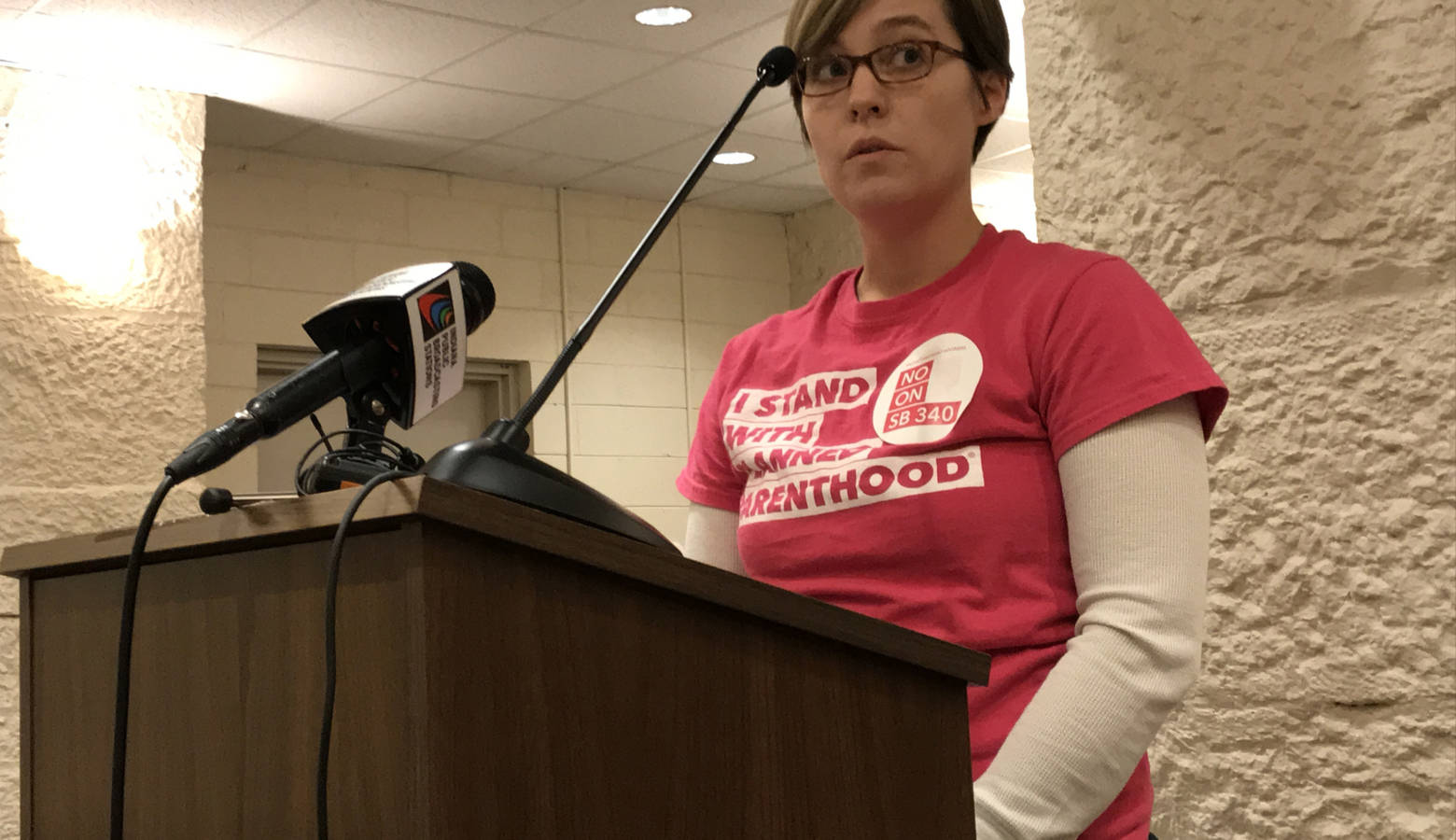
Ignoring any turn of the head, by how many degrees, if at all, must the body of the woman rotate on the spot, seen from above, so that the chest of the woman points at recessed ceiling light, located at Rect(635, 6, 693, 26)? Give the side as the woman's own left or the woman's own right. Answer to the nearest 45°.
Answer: approximately 135° to the woman's own right

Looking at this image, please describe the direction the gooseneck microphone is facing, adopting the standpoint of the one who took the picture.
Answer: facing to the right of the viewer

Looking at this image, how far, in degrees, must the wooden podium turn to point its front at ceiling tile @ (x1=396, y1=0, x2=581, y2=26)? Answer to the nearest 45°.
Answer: approximately 135° to its right

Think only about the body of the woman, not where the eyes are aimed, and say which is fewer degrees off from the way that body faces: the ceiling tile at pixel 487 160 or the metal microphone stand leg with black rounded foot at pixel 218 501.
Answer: the metal microphone stand leg with black rounded foot

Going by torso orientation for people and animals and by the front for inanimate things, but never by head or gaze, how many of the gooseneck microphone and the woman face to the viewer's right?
1

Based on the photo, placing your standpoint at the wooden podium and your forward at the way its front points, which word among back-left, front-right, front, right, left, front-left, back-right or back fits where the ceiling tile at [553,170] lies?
back-right

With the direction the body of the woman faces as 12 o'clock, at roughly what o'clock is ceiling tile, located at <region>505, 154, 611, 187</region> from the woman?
The ceiling tile is roughly at 4 o'clock from the woman.

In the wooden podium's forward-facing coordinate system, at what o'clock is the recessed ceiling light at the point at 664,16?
The recessed ceiling light is roughly at 5 o'clock from the wooden podium.

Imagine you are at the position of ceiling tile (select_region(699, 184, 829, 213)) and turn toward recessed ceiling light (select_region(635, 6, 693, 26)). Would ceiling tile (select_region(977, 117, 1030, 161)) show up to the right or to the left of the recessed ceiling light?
left

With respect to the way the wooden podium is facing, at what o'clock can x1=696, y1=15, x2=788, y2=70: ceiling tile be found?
The ceiling tile is roughly at 5 o'clock from the wooden podium.

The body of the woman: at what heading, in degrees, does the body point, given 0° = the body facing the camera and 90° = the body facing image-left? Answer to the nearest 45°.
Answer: approximately 45°

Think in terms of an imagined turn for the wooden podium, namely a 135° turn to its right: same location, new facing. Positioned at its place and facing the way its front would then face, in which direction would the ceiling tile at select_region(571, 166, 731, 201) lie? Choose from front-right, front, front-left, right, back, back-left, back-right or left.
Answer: front
